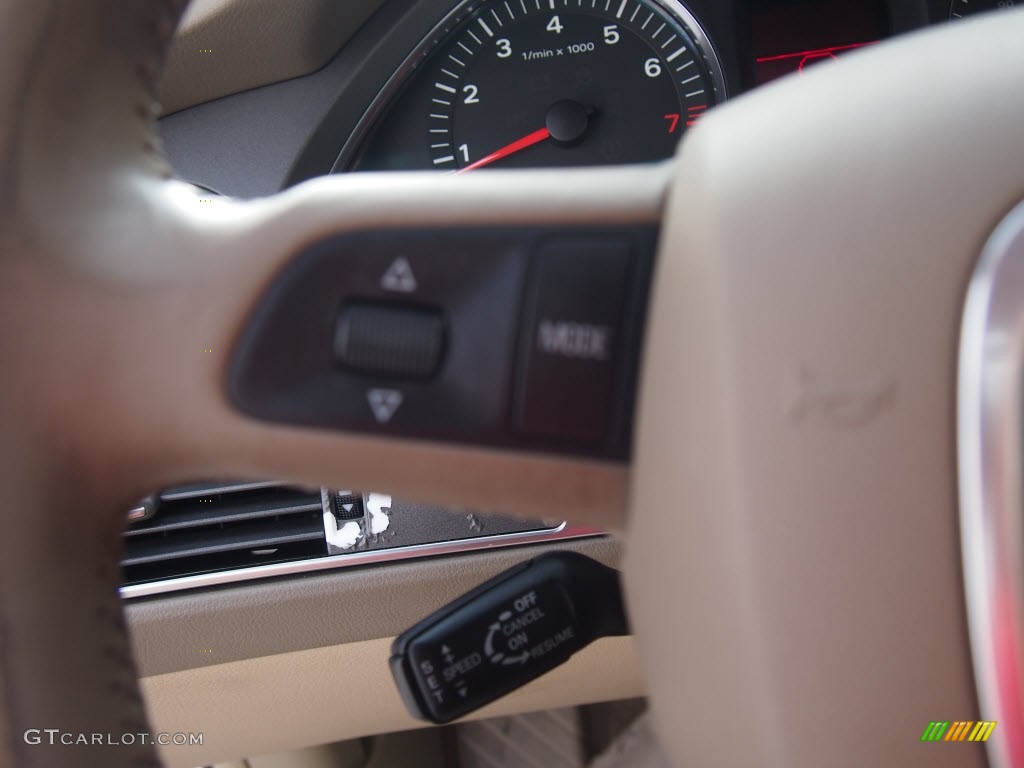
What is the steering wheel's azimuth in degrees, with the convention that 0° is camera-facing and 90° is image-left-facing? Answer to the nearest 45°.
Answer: approximately 0°

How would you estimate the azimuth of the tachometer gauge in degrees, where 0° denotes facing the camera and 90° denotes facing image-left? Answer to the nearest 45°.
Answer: approximately 0°

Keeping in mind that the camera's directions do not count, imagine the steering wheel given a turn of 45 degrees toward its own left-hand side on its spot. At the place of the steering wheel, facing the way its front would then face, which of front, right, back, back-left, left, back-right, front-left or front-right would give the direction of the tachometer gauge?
back-left
